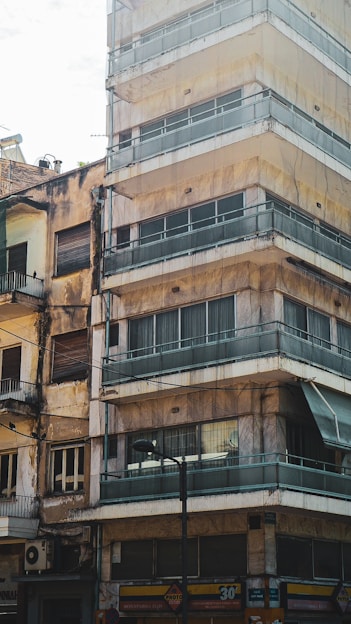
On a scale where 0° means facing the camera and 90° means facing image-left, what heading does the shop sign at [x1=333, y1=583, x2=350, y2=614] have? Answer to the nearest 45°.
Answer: approximately 315°

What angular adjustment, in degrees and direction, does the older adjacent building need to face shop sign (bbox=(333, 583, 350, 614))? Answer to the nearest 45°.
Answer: approximately 90° to its left

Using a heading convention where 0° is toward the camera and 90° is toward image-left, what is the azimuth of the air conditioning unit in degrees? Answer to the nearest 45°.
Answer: approximately 45°

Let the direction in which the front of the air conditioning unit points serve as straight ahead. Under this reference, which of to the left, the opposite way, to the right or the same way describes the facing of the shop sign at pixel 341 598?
to the left

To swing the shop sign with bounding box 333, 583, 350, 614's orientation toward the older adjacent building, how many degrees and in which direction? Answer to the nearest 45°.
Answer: approximately 135° to its right

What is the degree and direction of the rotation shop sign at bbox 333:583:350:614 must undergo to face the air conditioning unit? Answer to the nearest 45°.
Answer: approximately 135° to its right

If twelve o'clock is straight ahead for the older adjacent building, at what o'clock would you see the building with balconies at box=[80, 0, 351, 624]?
The building with balconies is roughly at 9 o'clock from the older adjacent building.

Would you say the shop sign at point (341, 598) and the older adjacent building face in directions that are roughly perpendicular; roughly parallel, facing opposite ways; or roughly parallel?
roughly perpendicular
